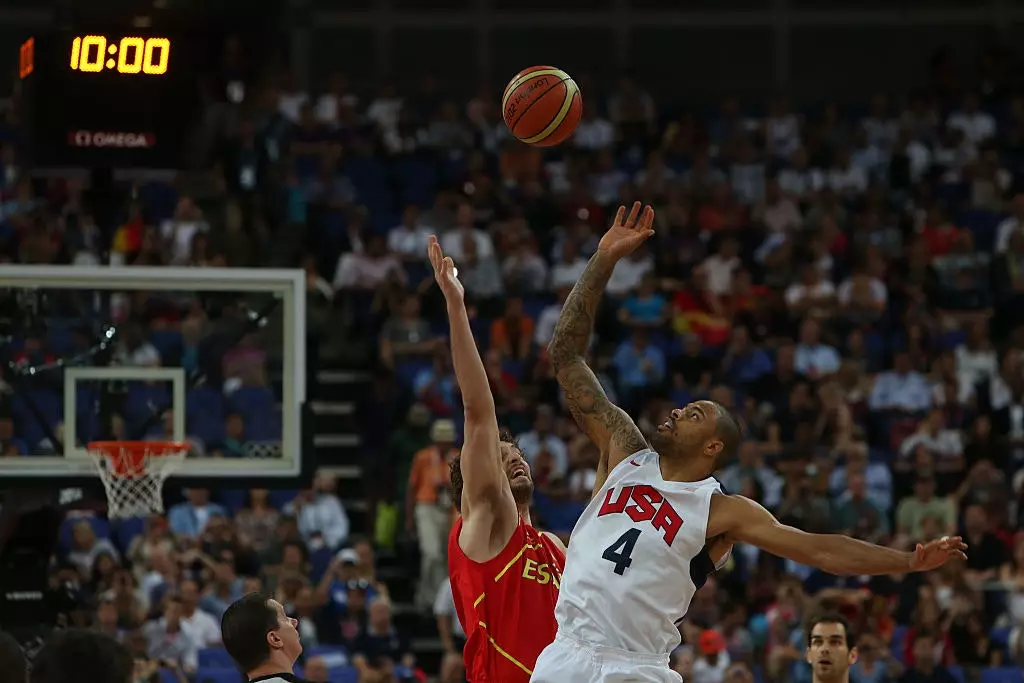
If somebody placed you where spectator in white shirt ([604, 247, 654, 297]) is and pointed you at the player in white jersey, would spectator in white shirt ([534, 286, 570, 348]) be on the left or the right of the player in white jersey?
right

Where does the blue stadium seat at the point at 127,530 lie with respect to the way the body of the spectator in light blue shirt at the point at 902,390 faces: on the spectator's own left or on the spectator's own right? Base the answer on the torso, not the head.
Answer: on the spectator's own right

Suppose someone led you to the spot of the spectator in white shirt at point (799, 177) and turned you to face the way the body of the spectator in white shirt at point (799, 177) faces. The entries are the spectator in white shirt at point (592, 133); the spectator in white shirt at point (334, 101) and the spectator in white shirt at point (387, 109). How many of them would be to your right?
3

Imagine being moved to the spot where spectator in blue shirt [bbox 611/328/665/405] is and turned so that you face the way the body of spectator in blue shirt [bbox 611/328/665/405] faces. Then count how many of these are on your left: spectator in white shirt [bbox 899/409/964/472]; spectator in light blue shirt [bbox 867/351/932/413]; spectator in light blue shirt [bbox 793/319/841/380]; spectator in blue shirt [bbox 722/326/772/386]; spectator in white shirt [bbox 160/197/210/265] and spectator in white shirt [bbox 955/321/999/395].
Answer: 5

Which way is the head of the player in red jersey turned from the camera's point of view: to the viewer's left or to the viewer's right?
to the viewer's right

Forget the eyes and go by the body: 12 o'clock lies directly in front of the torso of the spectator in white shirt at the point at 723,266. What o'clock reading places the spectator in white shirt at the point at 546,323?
the spectator in white shirt at the point at 546,323 is roughly at 2 o'clock from the spectator in white shirt at the point at 723,266.

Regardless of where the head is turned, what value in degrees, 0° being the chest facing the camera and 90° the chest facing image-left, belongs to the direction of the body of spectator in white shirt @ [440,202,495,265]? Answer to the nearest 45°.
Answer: approximately 0°

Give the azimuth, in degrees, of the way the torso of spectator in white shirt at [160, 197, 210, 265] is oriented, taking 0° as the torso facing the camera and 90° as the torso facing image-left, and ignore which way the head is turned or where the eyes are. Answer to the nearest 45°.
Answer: approximately 0°
